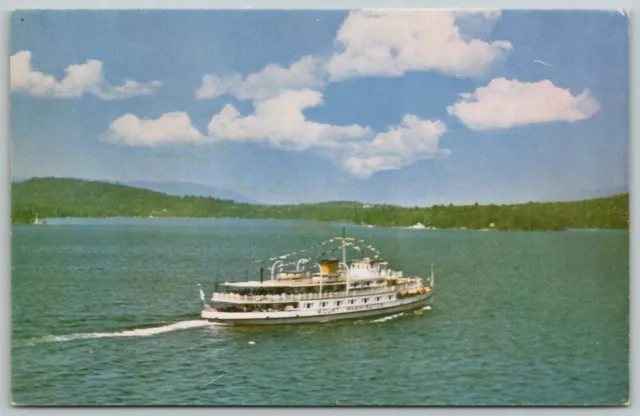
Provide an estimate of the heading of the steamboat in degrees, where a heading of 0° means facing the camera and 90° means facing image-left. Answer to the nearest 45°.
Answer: approximately 225°
